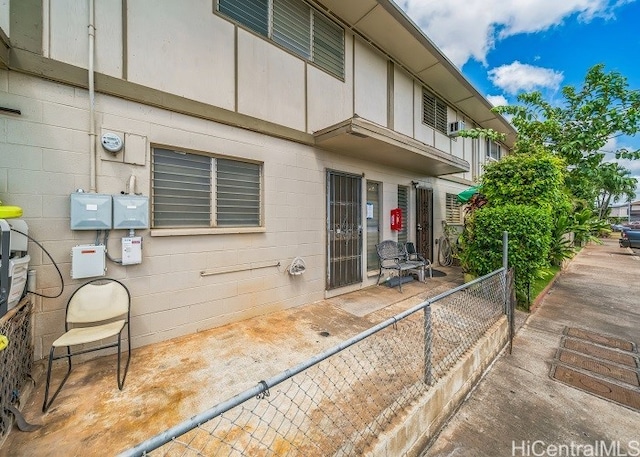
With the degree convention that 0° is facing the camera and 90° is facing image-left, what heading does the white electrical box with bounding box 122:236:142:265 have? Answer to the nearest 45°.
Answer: approximately 0°

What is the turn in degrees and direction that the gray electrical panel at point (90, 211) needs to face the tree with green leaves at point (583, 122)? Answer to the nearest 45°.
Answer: approximately 90° to its left

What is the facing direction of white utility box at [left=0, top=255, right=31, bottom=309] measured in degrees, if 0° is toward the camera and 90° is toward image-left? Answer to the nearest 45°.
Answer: approximately 315°

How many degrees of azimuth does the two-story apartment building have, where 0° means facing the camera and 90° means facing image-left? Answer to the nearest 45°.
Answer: approximately 315°

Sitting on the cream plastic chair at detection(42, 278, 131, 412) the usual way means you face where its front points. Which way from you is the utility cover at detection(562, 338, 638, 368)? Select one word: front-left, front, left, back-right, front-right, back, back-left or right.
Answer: front-left
